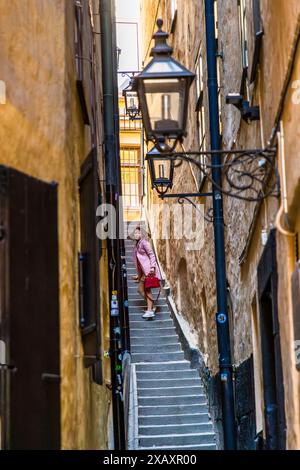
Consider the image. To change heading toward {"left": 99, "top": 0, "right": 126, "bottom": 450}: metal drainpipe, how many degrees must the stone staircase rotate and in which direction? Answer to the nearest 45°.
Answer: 0° — it already faces it

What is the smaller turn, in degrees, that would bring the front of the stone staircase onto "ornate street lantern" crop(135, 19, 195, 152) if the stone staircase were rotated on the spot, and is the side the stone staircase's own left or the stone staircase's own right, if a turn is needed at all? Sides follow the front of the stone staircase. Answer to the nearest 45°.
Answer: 0° — it already faces it

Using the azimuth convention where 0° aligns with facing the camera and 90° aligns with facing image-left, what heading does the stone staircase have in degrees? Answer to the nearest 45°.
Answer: approximately 0°
